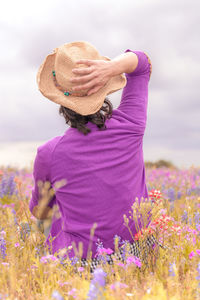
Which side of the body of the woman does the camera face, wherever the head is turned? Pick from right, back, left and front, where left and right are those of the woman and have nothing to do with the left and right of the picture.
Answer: back

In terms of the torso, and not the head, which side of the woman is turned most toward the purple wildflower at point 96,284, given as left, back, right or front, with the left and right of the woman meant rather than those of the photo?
back

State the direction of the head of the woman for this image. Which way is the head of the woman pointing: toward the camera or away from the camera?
away from the camera
